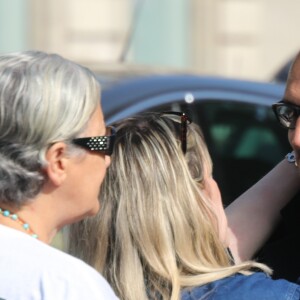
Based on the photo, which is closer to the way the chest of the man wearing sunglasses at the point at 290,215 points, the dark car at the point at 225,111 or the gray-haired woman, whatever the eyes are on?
the gray-haired woman

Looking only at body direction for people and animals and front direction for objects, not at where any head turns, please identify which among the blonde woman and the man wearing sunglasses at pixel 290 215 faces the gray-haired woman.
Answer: the man wearing sunglasses

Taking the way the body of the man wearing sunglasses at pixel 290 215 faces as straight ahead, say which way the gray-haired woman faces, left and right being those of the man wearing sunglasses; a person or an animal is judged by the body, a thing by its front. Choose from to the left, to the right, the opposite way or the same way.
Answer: the opposite way

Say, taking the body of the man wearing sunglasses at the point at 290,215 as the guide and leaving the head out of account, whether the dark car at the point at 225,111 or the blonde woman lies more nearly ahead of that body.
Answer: the blonde woman

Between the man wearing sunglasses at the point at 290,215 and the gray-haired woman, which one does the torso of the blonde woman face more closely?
the man wearing sunglasses

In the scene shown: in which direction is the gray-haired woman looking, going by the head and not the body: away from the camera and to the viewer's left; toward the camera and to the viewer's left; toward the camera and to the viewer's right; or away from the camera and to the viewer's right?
away from the camera and to the viewer's right

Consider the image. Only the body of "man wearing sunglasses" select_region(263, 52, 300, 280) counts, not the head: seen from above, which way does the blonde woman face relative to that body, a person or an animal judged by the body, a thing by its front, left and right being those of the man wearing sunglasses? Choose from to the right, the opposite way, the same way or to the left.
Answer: the opposite way

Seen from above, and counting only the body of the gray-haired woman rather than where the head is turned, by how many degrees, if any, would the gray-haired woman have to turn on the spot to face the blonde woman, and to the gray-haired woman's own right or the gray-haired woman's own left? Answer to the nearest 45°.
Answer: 0° — they already face them

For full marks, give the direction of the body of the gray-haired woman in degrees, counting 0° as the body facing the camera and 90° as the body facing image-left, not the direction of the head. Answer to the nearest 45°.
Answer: approximately 225°

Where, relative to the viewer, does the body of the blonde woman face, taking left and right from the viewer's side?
facing away from the viewer and to the right of the viewer
